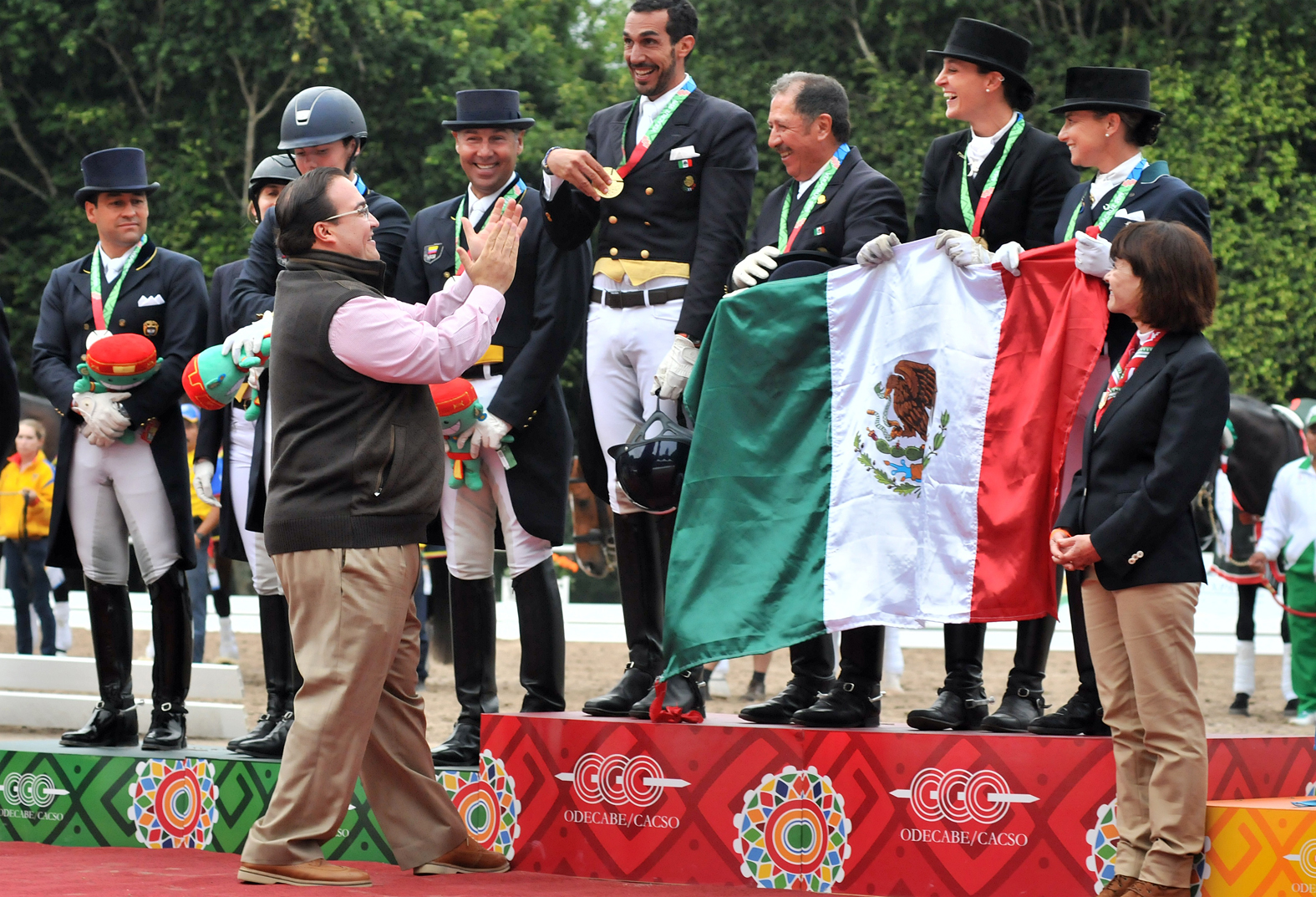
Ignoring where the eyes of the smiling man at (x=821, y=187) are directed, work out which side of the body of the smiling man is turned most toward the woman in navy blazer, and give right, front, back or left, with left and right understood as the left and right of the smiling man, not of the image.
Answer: left

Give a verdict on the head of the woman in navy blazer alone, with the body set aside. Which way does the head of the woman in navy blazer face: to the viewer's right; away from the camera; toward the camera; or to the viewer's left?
to the viewer's left

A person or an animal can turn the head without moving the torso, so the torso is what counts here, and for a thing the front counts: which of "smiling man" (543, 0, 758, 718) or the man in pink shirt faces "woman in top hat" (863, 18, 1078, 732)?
the man in pink shirt

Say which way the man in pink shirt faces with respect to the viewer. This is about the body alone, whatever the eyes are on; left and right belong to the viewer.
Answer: facing to the right of the viewer

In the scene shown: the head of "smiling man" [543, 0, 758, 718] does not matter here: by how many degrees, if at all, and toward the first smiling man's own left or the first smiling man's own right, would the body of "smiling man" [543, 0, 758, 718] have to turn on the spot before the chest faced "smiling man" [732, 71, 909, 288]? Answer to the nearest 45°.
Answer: approximately 135° to the first smiling man's own left

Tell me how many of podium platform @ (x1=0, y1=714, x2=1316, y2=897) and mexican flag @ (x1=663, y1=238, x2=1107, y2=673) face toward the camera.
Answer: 2
